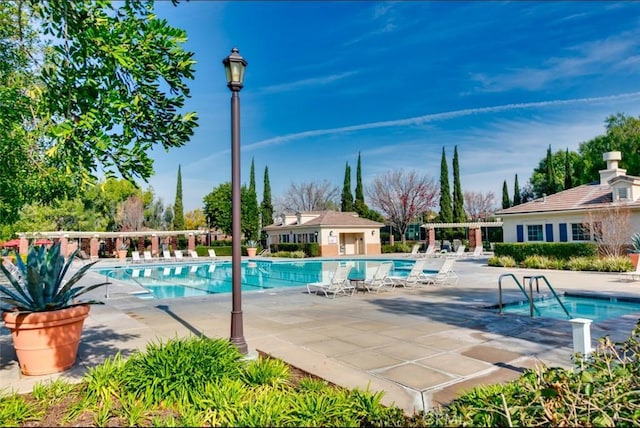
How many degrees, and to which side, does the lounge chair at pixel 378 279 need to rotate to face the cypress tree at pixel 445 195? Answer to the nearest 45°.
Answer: approximately 135° to its right

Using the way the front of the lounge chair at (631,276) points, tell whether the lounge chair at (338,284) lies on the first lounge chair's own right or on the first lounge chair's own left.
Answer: on the first lounge chair's own left

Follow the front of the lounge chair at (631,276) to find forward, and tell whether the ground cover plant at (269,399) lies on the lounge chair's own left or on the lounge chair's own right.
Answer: on the lounge chair's own left

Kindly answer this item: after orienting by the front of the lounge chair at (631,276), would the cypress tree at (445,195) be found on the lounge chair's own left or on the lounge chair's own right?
on the lounge chair's own right

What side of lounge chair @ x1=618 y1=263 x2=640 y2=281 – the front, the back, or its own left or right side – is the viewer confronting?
left

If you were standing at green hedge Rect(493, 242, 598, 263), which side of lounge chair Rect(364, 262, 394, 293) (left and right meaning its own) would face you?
back

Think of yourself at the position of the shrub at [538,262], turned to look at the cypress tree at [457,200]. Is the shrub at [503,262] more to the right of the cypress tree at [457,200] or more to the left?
left

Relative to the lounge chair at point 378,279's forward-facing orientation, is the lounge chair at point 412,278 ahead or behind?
behind

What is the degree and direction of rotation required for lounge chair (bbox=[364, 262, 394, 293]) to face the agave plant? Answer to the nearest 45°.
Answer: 0° — it already faces it
